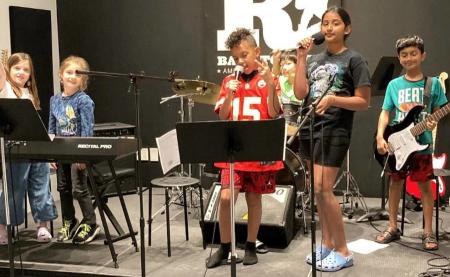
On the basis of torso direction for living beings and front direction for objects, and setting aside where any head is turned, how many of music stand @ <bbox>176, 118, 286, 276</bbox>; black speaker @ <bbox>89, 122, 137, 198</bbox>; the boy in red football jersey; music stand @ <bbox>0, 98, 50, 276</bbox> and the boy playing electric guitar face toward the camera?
3

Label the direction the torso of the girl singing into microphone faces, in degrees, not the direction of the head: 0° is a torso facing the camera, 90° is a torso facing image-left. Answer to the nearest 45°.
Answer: approximately 45°

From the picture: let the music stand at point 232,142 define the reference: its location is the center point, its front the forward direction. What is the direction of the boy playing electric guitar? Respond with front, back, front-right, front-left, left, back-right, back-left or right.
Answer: front-right

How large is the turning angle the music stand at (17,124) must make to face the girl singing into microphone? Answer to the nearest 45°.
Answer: approximately 90° to its right

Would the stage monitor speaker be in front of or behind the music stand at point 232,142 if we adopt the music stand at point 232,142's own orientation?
in front

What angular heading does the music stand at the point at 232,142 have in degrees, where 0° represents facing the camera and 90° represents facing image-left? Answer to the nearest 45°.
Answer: approximately 180°

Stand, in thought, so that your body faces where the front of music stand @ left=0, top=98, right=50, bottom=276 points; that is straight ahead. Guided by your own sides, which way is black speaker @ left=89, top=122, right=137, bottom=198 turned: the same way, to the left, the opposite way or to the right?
the opposite way

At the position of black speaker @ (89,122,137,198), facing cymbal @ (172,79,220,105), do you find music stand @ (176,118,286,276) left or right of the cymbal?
right

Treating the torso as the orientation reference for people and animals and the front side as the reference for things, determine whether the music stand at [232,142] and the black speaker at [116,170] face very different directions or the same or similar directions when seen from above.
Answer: very different directions

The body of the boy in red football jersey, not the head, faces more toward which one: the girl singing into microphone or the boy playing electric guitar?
the girl singing into microphone

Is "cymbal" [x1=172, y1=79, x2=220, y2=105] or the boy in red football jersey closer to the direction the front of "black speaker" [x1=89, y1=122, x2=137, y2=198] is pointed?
the boy in red football jersey

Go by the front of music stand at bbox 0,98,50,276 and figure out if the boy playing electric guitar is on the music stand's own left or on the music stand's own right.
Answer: on the music stand's own right

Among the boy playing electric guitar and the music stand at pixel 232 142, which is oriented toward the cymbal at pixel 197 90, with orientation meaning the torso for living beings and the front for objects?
the music stand

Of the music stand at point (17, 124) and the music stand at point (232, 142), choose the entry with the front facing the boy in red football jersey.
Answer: the music stand at point (232, 142)

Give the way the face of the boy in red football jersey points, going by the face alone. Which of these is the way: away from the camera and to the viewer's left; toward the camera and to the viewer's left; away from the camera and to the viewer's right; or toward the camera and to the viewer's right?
toward the camera and to the viewer's left

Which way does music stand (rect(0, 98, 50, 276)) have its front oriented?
away from the camera
